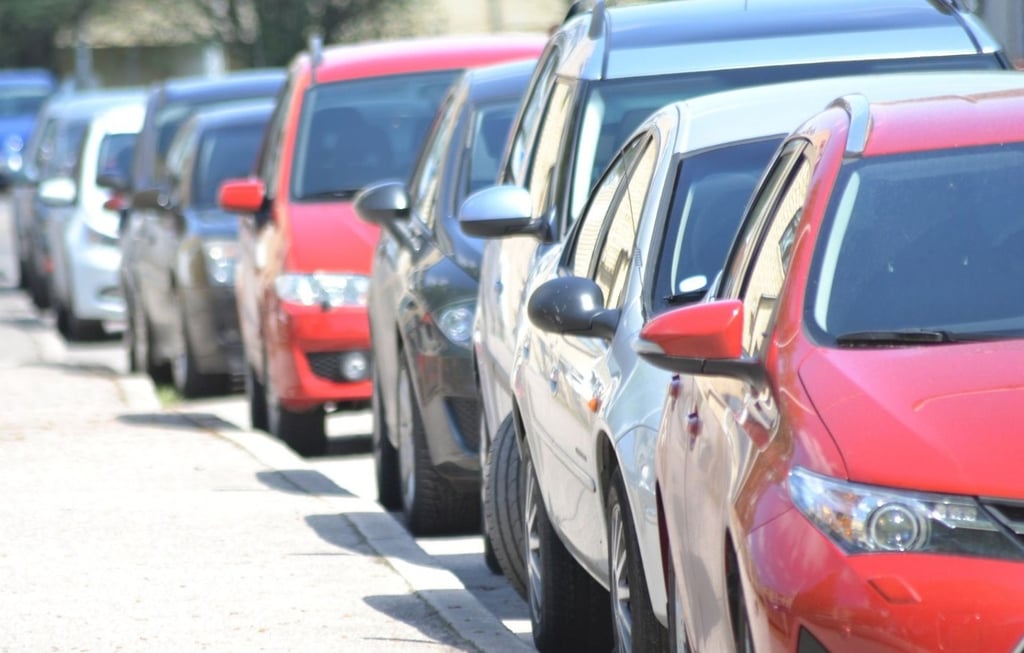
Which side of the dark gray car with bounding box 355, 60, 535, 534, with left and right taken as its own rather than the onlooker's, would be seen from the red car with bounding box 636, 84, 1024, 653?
front

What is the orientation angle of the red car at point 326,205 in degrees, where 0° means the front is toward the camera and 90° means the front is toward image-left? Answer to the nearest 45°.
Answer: approximately 0°

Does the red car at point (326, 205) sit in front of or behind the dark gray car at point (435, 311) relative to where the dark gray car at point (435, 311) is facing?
behind

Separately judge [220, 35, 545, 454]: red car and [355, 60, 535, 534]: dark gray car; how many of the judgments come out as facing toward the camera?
2

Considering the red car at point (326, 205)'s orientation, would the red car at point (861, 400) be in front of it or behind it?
in front

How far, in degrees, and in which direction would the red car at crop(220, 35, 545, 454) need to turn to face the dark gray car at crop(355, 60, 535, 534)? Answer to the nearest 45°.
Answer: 0° — it already faces it

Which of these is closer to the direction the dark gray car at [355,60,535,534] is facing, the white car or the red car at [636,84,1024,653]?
the red car
